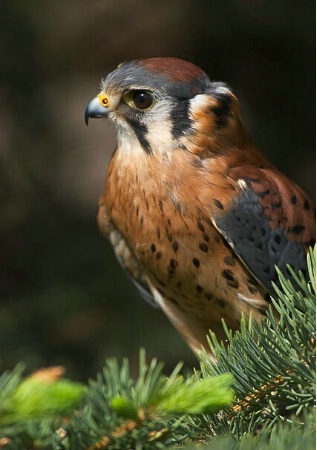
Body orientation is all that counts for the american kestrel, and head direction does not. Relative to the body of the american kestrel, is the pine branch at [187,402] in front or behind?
in front

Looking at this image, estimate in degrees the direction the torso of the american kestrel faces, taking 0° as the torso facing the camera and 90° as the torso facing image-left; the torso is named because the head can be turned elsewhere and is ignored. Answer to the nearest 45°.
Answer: approximately 45°
